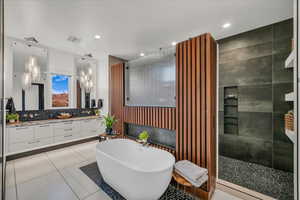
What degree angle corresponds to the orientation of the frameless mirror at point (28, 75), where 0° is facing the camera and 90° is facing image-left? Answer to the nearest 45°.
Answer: approximately 315°

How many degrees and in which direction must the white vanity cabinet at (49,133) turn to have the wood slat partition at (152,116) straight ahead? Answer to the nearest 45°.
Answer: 0° — it already faces it

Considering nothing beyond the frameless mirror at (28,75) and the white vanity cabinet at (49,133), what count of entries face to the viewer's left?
0

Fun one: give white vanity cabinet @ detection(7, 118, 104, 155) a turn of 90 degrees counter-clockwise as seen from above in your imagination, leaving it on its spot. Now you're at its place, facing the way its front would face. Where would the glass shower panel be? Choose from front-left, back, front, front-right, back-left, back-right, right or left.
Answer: right

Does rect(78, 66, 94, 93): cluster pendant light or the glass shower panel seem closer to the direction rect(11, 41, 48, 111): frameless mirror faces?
the glass shower panel

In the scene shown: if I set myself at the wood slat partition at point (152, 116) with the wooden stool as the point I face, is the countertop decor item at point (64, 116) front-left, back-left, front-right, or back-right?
back-right

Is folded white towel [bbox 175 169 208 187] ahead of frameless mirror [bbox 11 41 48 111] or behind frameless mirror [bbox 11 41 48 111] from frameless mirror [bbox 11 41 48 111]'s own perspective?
ahead

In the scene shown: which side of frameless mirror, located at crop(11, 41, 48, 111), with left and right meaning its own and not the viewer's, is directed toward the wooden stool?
front

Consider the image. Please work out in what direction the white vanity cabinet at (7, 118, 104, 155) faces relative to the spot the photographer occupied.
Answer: facing the viewer and to the right of the viewer
